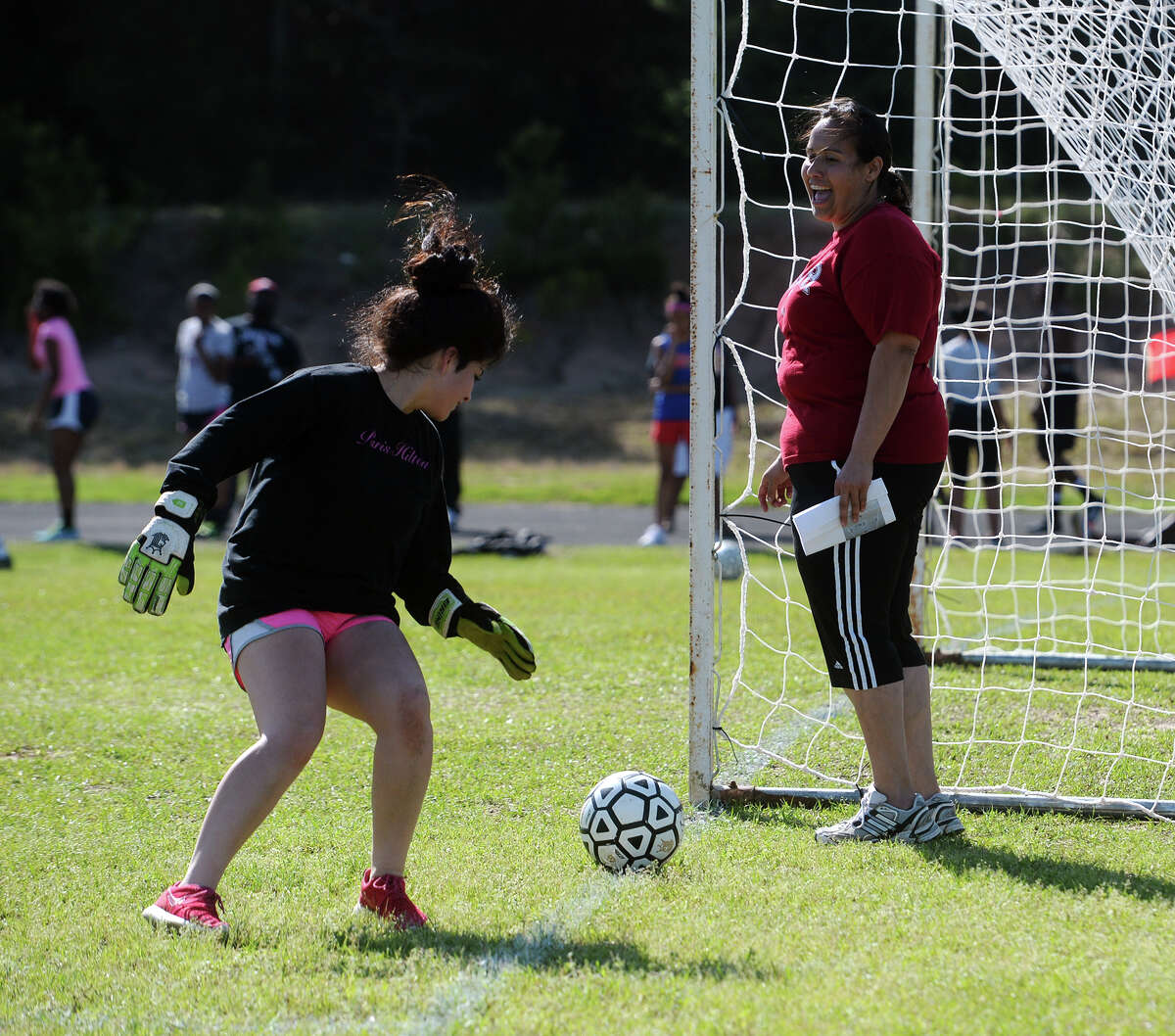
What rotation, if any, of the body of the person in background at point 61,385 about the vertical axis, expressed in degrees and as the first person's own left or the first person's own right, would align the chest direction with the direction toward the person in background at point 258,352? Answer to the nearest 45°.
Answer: approximately 135° to the first person's own left

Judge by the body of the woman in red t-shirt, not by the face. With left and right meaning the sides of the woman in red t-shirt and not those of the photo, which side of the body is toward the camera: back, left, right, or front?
left

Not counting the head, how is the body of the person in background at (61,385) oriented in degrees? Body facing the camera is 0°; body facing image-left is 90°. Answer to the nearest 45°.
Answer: approximately 90°

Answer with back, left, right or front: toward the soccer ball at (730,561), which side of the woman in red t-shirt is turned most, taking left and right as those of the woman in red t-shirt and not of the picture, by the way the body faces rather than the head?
right

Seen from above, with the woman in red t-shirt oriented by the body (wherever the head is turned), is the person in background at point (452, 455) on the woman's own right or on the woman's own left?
on the woman's own right

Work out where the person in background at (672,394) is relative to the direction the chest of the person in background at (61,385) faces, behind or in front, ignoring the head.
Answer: behind

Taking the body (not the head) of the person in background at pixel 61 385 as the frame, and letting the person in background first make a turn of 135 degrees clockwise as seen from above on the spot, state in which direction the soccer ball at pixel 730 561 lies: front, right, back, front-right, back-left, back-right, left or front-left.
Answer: right
